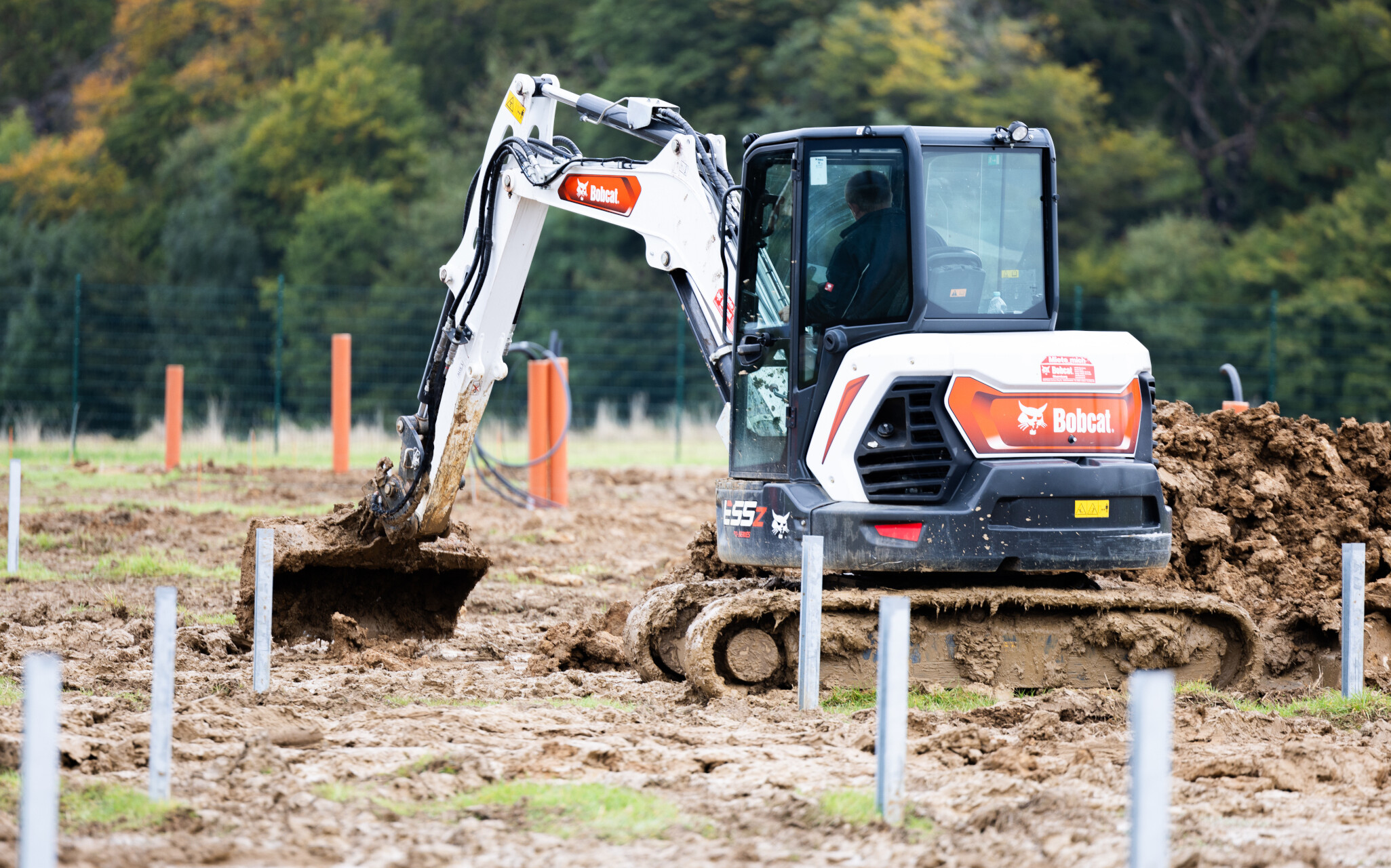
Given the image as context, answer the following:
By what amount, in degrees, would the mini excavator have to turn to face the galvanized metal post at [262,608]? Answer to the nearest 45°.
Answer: approximately 45° to its left

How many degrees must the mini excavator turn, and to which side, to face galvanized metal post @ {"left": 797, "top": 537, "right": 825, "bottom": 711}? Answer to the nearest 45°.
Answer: approximately 90° to its left

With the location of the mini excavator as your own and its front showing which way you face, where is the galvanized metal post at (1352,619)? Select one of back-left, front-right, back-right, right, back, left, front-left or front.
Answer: back-right

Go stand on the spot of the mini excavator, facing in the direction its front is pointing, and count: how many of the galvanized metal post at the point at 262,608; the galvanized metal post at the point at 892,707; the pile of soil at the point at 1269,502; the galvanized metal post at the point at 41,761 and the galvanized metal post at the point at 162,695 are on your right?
1

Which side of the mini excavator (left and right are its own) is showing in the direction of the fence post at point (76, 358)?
front

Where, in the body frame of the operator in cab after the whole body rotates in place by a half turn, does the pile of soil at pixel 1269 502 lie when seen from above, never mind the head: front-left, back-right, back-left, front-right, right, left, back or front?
left

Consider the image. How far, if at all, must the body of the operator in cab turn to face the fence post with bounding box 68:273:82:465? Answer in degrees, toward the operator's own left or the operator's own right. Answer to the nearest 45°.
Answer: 0° — they already face it

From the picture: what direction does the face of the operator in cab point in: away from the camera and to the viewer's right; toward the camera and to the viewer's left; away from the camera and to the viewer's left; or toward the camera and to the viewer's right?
away from the camera and to the viewer's left

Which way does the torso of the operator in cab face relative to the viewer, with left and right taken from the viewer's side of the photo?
facing away from the viewer and to the left of the viewer

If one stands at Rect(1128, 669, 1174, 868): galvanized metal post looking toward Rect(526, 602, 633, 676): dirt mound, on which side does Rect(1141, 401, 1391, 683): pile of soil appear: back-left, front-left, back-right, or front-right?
front-right

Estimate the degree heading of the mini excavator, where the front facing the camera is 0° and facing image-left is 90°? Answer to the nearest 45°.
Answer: approximately 135°
